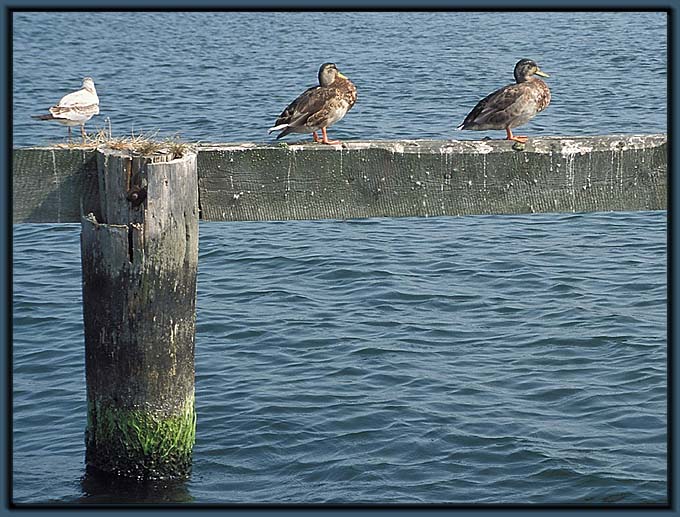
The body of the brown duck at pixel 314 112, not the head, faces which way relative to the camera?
to the viewer's right

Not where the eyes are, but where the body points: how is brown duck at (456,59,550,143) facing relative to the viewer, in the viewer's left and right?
facing to the right of the viewer

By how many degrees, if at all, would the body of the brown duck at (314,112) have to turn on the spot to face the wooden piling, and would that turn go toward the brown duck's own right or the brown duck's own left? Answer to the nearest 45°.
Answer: approximately 135° to the brown duck's own right

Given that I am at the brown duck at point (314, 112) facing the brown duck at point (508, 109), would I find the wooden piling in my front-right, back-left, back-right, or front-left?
back-right

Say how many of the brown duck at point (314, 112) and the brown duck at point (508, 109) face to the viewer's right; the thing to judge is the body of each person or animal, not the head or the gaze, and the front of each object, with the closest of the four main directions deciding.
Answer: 2
